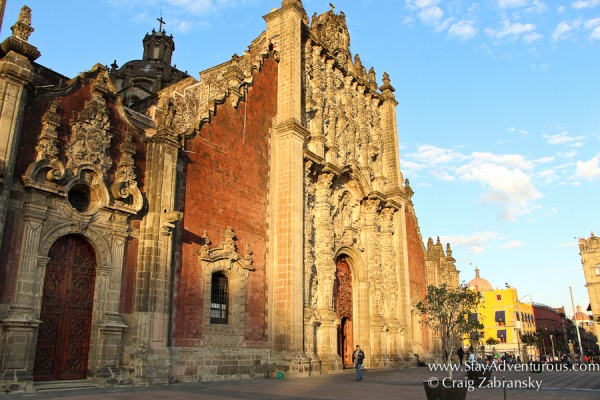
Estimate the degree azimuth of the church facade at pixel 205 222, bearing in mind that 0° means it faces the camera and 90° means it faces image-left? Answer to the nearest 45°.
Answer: approximately 315°
